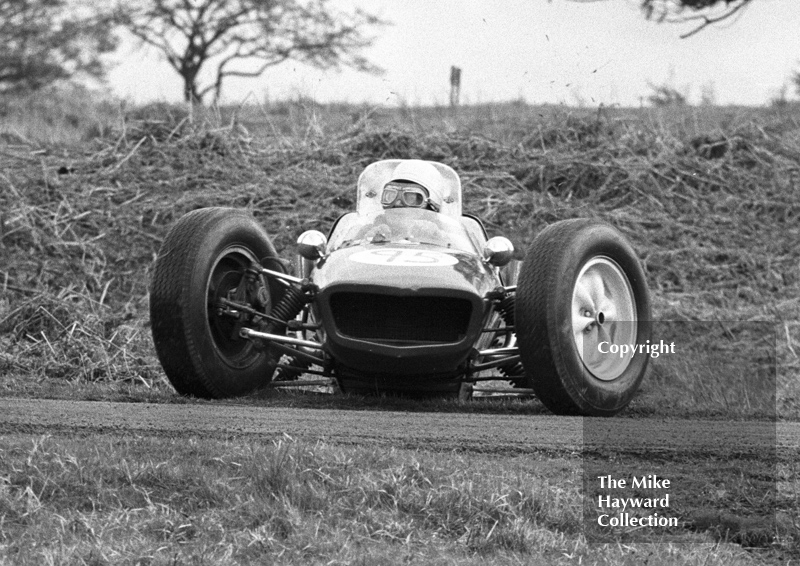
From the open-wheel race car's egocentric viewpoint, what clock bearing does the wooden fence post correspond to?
The wooden fence post is roughly at 6 o'clock from the open-wheel race car.

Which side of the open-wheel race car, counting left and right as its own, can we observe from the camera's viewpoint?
front
